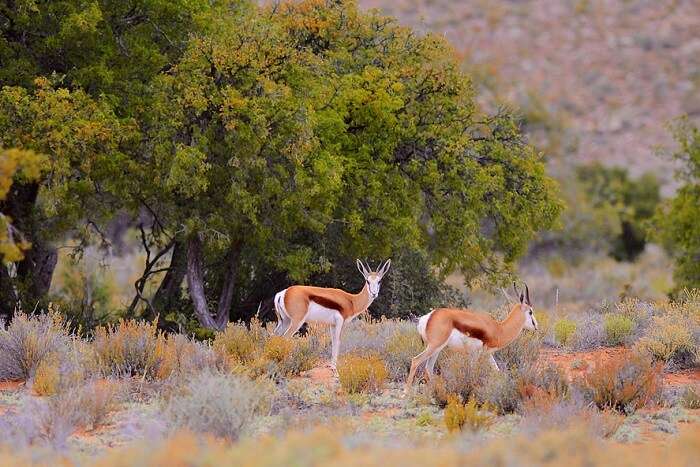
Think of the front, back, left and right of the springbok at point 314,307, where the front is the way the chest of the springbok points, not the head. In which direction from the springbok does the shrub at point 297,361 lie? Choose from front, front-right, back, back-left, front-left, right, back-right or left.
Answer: right

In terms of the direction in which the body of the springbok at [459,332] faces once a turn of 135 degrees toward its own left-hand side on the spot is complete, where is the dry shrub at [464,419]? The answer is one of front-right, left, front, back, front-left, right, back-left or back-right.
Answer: back-left

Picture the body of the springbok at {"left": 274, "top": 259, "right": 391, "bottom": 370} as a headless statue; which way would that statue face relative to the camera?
to the viewer's right

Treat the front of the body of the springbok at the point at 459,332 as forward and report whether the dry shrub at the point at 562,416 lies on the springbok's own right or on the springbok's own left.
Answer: on the springbok's own right

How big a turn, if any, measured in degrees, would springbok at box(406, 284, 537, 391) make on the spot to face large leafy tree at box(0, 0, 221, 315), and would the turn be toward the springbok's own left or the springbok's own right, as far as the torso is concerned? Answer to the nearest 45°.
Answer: approximately 135° to the springbok's own left

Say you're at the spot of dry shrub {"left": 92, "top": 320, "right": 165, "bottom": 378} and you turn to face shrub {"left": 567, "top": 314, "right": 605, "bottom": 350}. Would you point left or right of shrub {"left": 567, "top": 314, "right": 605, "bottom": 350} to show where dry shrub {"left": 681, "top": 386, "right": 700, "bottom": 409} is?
right

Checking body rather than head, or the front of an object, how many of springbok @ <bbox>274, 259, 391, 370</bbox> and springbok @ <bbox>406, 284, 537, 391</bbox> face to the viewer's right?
2

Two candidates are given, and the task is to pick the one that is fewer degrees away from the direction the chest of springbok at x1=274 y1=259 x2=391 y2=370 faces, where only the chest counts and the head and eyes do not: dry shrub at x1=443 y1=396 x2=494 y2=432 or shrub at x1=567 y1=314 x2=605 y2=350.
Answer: the shrub

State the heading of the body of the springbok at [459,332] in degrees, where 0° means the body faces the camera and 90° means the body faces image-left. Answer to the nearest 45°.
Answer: approximately 270°
